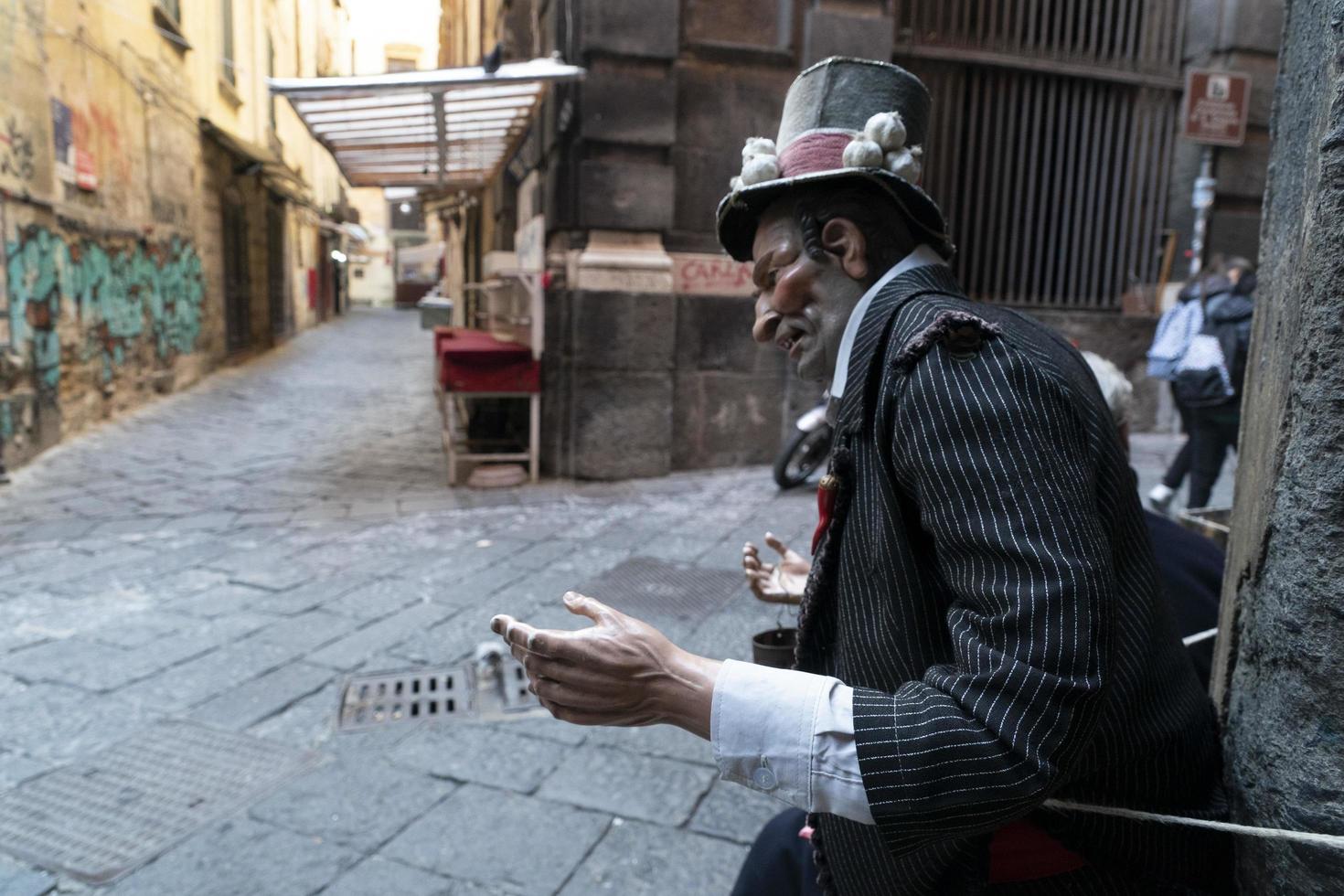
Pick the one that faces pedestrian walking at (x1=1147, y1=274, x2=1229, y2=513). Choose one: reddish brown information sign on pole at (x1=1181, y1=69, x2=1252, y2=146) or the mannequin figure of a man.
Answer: the reddish brown information sign on pole

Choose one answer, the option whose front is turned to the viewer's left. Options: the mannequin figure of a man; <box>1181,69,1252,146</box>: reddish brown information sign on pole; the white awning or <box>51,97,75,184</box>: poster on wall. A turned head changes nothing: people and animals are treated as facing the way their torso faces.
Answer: the mannequin figure of a man

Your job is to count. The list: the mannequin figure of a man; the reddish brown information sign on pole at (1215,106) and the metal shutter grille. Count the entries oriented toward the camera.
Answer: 2

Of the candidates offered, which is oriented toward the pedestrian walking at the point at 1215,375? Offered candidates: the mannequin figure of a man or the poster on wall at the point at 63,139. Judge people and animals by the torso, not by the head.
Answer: the poster on wall

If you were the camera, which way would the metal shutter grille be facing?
facing the viewer

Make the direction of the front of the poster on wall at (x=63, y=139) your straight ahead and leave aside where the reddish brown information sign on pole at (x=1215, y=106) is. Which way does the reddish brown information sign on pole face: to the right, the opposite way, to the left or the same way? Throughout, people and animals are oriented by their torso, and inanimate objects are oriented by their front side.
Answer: to the right

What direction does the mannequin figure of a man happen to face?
to the viewer's left

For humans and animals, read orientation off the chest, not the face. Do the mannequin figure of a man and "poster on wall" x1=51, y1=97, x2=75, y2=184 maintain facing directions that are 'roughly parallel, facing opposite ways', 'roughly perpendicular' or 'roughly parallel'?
roughly parallel, facing opposite ways

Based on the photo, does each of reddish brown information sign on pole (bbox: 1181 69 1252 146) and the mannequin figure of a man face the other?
no

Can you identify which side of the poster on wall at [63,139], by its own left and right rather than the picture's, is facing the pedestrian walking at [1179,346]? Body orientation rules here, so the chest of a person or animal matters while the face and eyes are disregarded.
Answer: front

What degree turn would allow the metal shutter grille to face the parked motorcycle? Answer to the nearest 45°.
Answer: approximately 45° to its right

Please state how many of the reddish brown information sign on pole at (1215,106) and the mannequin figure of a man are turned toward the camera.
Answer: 1

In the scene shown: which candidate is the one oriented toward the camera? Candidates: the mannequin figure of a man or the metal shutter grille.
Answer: the metal shutter grille

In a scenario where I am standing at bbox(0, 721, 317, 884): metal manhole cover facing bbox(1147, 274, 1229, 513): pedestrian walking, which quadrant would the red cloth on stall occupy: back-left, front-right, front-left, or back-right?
front-left

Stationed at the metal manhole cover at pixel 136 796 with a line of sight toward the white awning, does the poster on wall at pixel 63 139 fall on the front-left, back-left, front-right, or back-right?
front-left
